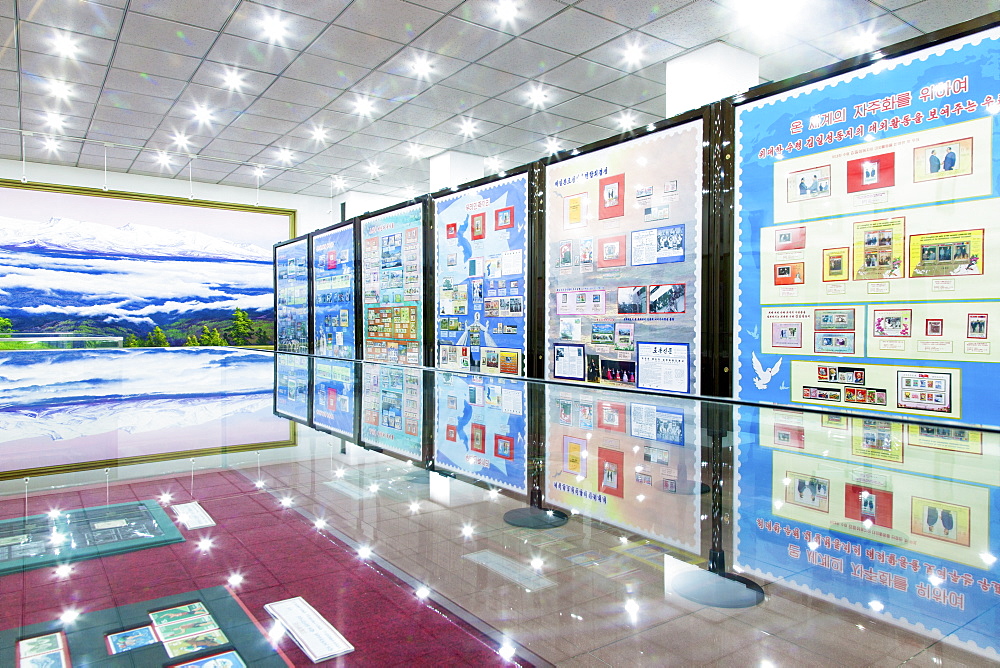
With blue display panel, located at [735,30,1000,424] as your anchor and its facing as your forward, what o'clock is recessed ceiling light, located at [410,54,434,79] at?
The recessed ceiling light is roughly at 2 o'clock from the blue display panel.

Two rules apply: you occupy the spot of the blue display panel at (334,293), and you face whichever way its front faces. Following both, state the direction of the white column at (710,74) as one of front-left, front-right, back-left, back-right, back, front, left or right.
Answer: left

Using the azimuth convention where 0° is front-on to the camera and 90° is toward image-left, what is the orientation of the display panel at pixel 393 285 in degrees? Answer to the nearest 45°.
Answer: approximately 45°

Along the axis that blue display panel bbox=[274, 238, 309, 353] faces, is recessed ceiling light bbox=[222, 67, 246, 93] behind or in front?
in front

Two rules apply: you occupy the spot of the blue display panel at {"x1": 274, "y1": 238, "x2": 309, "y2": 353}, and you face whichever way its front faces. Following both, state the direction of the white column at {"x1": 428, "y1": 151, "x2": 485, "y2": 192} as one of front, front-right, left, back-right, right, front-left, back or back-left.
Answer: left

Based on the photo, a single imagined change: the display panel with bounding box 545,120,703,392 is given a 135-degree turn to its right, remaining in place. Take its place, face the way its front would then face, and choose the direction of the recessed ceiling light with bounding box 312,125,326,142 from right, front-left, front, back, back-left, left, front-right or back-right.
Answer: front-left

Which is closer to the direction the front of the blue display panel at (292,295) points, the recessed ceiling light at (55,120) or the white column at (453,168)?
the recessed ceiling light

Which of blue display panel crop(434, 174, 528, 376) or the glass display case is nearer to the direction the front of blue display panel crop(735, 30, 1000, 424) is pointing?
the glass display case

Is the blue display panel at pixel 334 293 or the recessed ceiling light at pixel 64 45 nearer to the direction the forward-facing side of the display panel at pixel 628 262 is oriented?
the recessed ceiling light
